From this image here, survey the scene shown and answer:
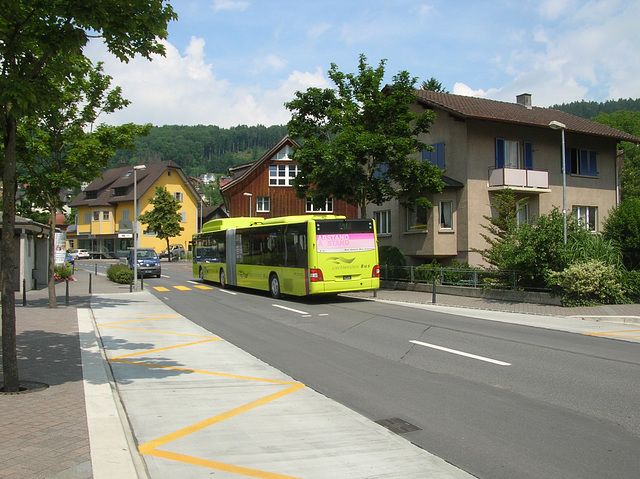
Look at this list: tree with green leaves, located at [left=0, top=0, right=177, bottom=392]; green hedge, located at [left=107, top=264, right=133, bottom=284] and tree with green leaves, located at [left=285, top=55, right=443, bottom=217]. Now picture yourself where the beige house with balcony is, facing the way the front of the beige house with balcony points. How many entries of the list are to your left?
0

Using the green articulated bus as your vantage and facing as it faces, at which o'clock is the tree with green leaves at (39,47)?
The tree with green leaves is roughly at 8 o'clock from the green articulated bus.

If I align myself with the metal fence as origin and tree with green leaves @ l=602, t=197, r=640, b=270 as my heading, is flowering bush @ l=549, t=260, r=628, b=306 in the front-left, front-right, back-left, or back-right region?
front-right

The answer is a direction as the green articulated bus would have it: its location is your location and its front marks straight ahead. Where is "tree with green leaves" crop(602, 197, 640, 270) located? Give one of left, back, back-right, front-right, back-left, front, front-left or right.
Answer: back-right

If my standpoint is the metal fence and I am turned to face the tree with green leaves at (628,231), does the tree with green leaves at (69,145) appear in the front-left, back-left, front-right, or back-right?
back-right

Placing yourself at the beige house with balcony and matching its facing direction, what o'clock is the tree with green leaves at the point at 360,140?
The tree with green leaves is roughly at 3 o'clock from the beige house with balcony.

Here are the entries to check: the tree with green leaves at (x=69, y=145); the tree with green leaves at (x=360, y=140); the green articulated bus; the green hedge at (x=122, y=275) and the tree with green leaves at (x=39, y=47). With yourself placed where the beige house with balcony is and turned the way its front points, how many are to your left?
0

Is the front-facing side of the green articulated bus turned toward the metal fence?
no

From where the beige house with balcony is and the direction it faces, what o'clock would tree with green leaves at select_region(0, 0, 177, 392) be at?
The tree with green leaves is roughly at 2 o'clock from the beige house with balcony.

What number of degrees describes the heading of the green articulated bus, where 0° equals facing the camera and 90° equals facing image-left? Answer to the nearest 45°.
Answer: approximately 135°

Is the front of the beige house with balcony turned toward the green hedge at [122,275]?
no
